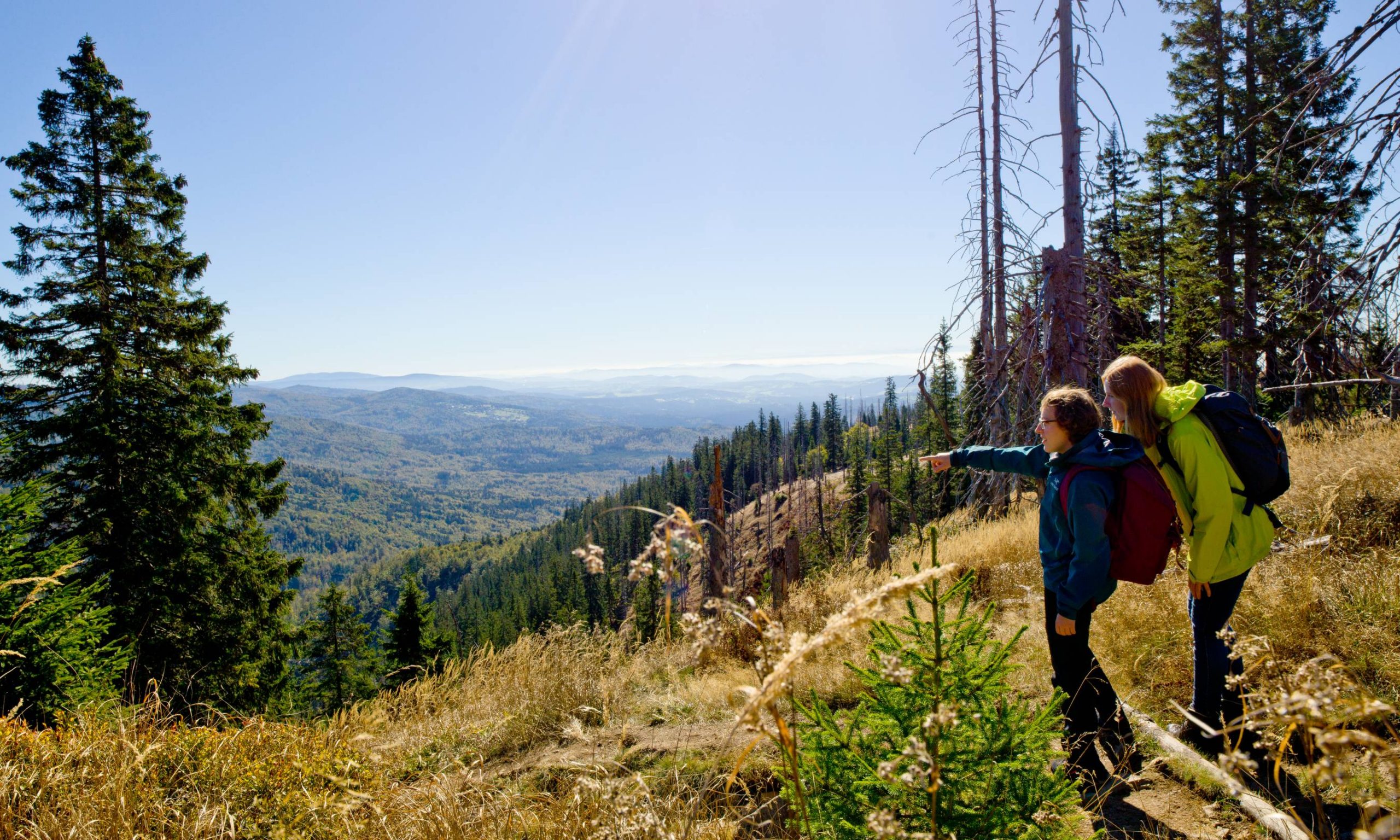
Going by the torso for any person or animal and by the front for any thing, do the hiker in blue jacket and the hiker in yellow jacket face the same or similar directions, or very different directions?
same or similar directions

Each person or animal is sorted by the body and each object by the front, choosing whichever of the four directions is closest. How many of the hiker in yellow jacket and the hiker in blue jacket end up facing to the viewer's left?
2

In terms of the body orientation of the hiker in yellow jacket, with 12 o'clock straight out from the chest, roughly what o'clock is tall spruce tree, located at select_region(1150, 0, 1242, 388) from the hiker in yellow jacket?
The tall spruce tree is roughly at 3 o'clock from the hiker in yellow jacket.

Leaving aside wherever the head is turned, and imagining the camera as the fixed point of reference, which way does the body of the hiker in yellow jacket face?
to the viewer's left

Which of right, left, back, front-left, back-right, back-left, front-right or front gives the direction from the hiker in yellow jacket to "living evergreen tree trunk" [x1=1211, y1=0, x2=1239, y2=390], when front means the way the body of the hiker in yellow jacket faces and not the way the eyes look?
right

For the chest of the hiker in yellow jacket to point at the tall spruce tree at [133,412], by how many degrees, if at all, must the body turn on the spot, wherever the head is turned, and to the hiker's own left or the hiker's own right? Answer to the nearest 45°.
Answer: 0° — they already face it

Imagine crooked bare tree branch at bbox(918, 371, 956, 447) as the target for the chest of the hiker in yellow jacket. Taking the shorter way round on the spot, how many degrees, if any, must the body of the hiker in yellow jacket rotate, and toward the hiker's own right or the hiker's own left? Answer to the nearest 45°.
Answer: approximately 45° to the hiker's own right

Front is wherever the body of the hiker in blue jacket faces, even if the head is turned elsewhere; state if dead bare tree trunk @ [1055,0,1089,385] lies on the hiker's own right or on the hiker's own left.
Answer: on the hiker's own right

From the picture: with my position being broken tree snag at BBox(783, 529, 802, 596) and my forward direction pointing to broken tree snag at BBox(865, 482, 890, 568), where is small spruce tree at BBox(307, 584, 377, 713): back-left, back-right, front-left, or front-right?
back-left

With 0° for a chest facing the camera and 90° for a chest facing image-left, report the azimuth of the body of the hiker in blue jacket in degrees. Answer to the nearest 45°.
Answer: approximately 90°

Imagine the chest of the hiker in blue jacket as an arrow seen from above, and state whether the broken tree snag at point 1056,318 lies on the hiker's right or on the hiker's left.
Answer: on the hiker's right
